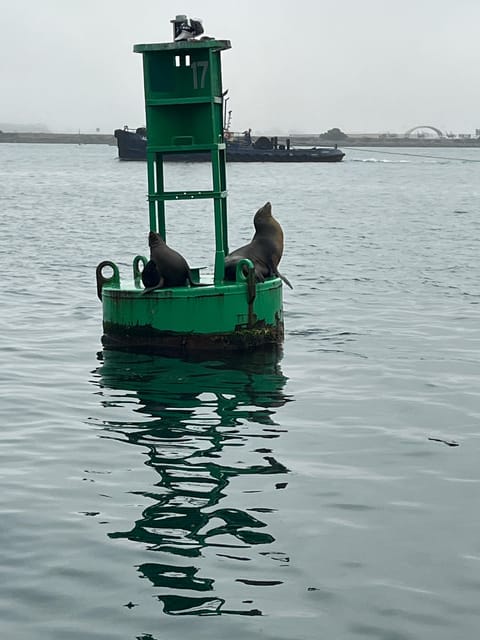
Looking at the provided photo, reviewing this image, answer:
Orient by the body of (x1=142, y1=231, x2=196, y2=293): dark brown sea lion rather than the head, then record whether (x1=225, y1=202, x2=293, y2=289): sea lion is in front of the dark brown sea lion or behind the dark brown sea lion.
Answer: behind

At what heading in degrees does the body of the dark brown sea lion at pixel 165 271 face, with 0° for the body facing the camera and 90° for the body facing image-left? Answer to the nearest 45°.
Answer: approximately 90°
